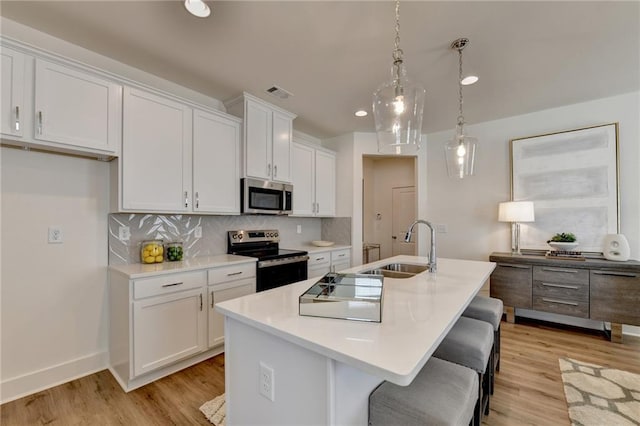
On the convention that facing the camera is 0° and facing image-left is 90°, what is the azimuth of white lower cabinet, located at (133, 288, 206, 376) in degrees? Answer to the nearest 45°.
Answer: approximately 315°

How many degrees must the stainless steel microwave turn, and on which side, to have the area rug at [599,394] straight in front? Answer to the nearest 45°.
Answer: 0° — it already faces it

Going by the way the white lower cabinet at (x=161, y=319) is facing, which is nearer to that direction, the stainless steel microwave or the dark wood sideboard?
the dark wood sideboard

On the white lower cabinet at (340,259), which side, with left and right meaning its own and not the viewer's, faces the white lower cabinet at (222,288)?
right

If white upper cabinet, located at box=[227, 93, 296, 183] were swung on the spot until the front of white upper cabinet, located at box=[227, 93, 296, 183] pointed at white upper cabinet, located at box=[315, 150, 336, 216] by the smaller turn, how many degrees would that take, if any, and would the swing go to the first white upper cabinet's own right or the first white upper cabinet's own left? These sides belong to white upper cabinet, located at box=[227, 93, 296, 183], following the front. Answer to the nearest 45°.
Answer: approximately 90° to the first white upper cabinet's own left

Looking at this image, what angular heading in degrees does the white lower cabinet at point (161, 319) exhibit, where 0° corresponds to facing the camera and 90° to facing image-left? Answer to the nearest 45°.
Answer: approximately 315°
